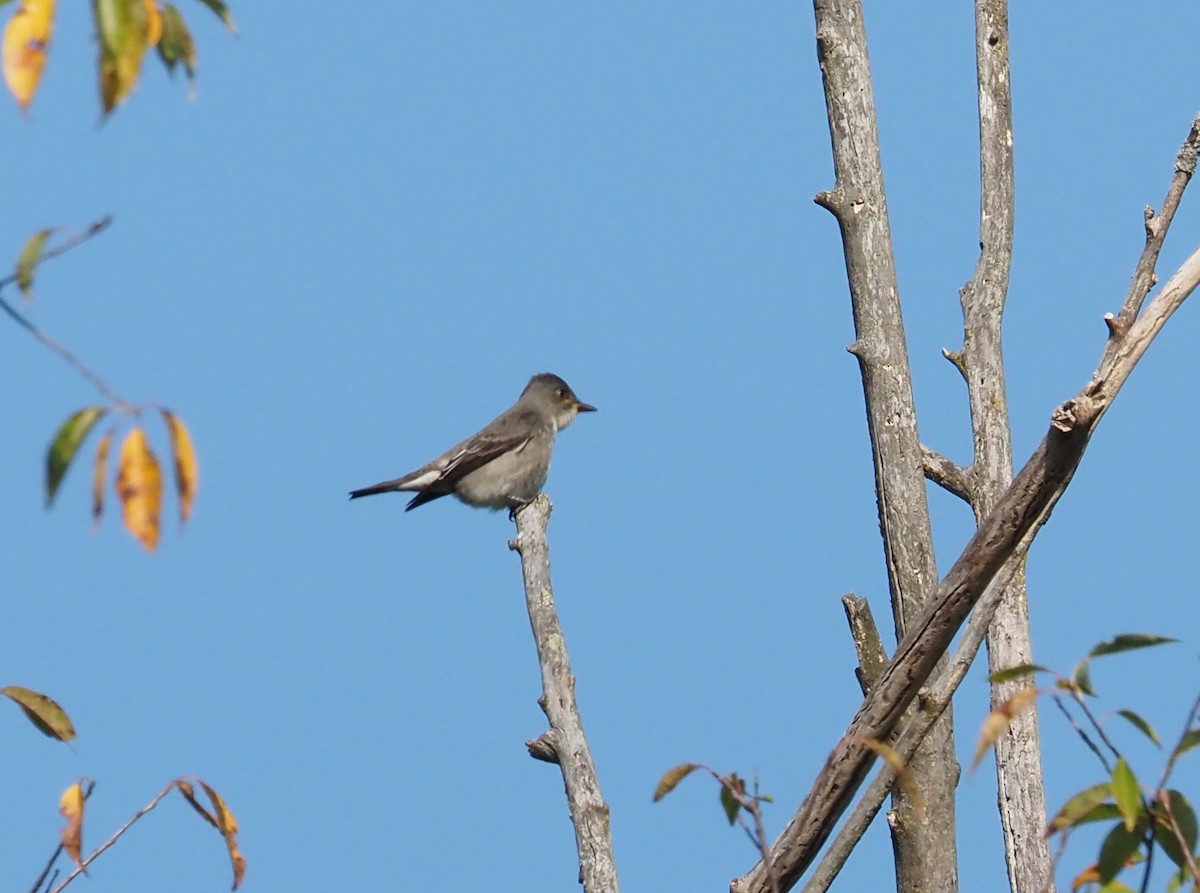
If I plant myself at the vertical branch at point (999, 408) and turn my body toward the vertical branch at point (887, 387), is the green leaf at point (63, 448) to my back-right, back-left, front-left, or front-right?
front-left

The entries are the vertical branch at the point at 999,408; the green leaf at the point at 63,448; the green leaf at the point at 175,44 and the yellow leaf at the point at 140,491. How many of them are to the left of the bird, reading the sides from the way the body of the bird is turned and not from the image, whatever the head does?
0

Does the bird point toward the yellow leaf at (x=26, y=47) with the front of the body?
no

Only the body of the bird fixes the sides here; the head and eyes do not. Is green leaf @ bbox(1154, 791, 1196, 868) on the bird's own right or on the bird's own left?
on the bird's own right

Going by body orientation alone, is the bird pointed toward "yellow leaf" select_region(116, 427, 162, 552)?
no

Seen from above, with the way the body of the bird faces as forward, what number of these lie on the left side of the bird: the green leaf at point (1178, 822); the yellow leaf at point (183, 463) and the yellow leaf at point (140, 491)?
0

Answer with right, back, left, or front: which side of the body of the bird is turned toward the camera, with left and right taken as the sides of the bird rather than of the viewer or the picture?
right
